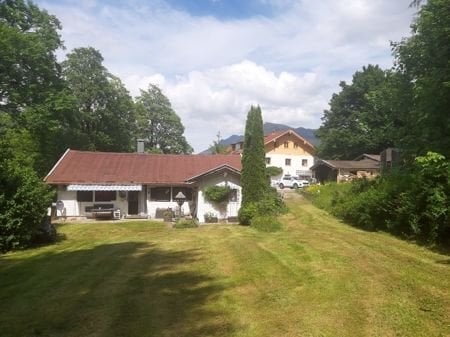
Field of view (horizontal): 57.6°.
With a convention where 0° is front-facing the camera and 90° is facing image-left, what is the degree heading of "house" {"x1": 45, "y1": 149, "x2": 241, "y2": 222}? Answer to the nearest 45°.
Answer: approximately 0°

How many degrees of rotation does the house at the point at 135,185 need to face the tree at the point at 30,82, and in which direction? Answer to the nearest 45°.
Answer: approximately 135° to its right

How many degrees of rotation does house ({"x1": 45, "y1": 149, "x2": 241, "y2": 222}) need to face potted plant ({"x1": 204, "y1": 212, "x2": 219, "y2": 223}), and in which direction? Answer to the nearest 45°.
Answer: approximately 45° to its left

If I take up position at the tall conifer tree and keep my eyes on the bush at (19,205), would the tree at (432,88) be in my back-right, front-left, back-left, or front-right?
back-left

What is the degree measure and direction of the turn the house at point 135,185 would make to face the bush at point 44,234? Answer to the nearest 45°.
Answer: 0° — it already faces it

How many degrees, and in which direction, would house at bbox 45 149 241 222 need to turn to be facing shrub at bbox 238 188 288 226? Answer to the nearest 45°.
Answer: approximately 45° to its left

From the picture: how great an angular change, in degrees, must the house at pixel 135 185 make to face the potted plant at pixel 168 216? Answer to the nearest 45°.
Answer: approximately 45° to its left

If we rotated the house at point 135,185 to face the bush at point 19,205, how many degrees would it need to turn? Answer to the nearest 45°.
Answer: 0° — it already faces it
